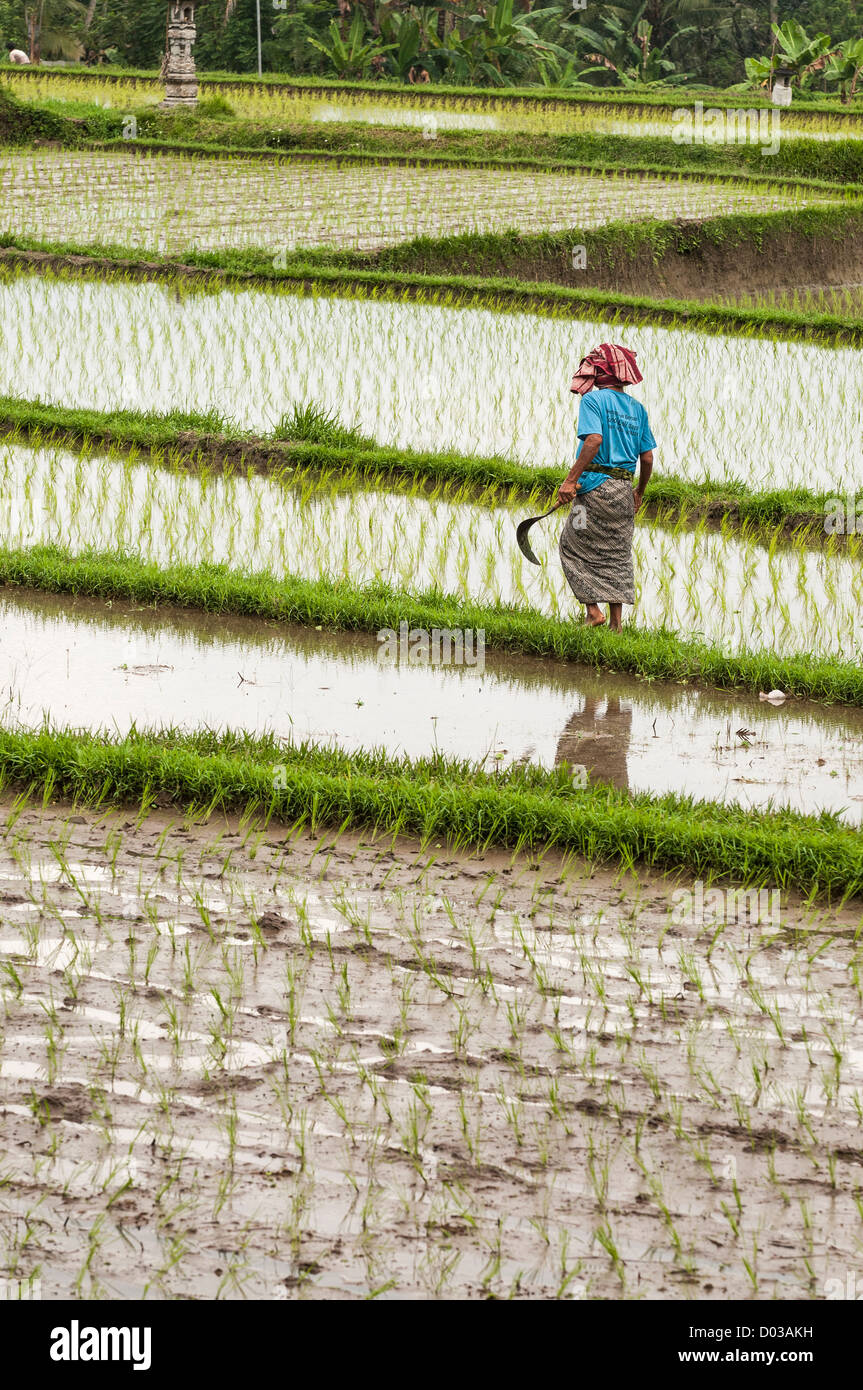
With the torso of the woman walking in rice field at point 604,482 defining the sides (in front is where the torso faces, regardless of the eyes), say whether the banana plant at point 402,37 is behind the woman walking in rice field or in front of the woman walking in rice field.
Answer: in front

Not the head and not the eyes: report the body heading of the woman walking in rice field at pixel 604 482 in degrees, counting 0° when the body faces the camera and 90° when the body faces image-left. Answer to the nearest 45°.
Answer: approximately 135°

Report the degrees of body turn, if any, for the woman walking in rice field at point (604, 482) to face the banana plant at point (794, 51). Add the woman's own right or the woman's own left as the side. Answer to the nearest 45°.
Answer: approximately 45° to the woman's own right

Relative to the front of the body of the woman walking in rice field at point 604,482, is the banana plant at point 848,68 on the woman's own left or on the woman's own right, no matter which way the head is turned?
on the woman's own right

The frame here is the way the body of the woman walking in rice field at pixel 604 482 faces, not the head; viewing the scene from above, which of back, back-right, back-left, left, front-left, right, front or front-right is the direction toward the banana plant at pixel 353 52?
front-right

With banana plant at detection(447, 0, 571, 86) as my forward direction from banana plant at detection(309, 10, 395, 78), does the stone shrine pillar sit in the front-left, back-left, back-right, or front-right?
back-right

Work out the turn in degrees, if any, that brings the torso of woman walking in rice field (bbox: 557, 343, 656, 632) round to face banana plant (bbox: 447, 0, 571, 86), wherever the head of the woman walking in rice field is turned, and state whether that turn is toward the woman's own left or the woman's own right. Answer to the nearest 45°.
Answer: approximately 45° to the woman's own right
